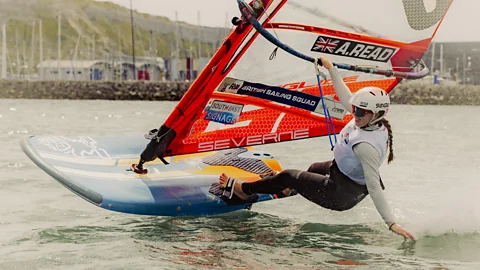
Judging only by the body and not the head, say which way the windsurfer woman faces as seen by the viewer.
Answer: to the viewer's left

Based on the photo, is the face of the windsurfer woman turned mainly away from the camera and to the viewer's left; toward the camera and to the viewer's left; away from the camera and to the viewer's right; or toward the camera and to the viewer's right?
toward the camera and to the viewer's left
